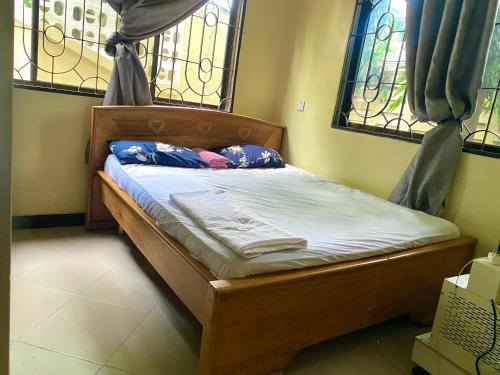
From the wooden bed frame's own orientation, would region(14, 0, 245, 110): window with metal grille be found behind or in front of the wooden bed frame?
behind

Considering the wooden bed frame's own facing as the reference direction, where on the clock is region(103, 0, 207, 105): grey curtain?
The grey curtain is roughly at 6 o'clock from the wooden bed frame.

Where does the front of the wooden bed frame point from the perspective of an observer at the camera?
facing the viewer and to the right of the viewer

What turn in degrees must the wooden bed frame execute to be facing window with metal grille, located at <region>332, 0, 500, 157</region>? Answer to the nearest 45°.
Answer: approximately 135° to its left

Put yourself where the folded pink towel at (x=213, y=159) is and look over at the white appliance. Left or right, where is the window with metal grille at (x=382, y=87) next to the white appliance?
left

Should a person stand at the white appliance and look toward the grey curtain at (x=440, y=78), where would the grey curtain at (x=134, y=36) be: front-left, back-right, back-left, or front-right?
front-left

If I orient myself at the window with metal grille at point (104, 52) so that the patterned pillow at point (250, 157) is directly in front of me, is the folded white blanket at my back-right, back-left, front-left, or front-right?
front-right

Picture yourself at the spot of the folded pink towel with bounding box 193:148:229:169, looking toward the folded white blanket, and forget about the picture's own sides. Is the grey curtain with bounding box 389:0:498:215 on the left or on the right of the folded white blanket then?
left

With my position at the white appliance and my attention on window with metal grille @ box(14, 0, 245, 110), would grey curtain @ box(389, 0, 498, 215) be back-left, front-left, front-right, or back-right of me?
front-right
